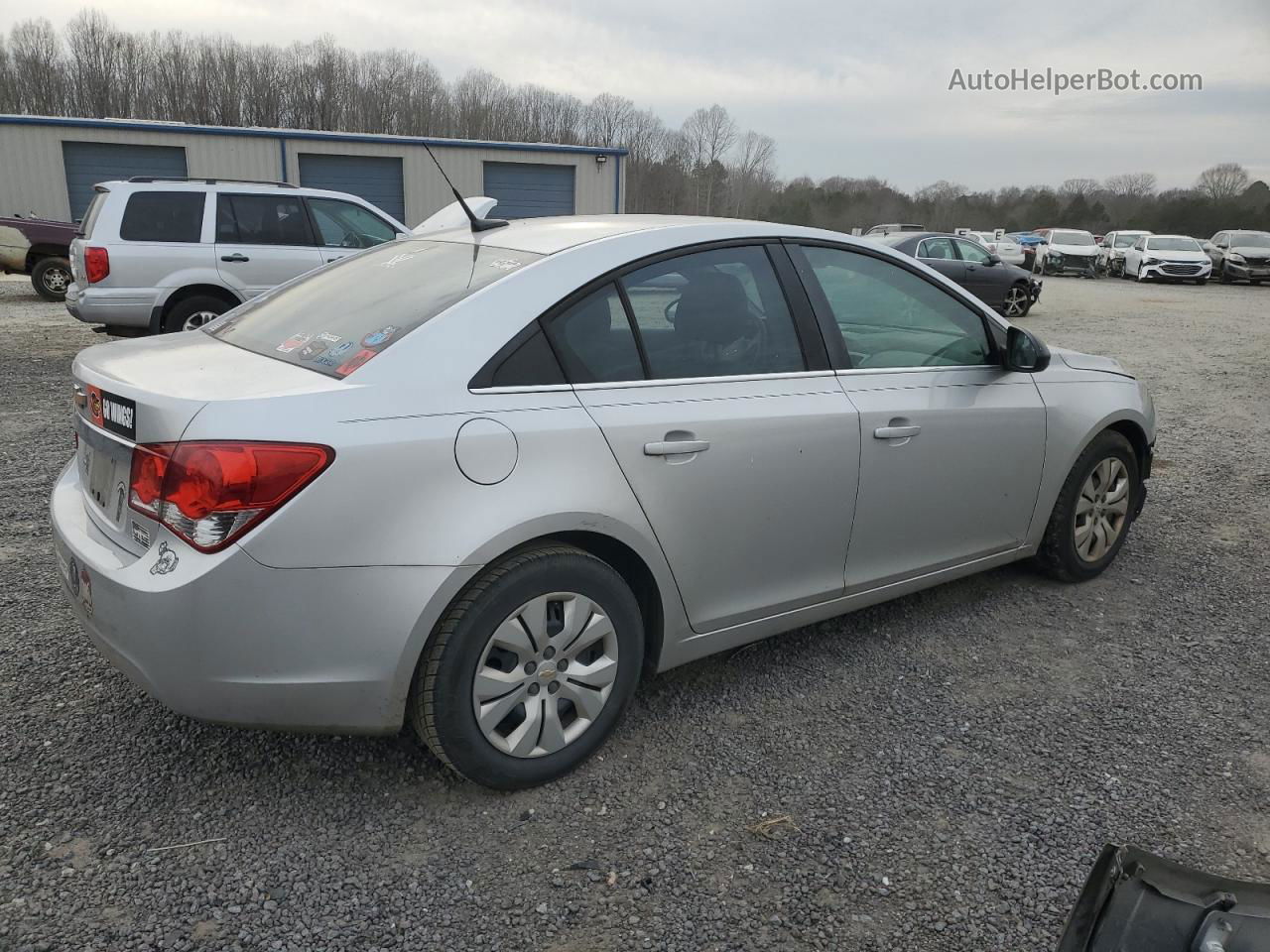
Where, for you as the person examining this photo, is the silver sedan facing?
facing away from the viewer and to the right of the viewer

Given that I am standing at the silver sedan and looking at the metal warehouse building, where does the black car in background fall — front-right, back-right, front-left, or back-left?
front-right

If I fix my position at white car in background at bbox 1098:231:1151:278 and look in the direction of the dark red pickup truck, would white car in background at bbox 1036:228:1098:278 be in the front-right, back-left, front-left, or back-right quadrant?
front-right

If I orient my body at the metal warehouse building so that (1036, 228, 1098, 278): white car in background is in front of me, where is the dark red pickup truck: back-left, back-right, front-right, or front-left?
back-right

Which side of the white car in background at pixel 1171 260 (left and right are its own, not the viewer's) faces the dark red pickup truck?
right

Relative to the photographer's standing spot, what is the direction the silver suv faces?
facing to the right of the viewer

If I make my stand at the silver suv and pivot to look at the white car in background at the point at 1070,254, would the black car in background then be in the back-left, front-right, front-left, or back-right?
front-right

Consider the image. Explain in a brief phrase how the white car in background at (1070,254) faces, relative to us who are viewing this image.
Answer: facing the viewer

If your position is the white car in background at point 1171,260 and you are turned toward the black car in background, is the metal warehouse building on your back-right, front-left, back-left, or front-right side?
front-right

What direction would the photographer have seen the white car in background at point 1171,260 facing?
facing the viewer and to the right of the viewer
